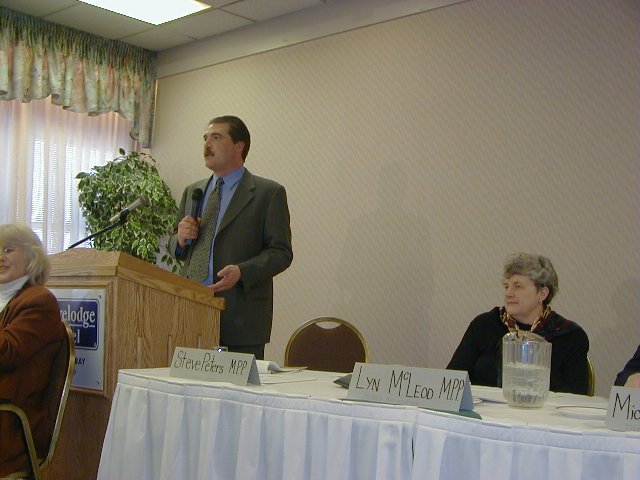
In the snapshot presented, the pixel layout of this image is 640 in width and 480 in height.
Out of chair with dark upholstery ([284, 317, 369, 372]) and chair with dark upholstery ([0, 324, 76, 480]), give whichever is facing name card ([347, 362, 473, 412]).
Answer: chair with dark upholstery ([284, 317, 369, 372])

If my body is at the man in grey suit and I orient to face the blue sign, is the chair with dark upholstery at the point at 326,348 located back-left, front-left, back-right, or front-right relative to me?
back-left

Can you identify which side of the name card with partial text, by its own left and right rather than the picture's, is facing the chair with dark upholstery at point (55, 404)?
right

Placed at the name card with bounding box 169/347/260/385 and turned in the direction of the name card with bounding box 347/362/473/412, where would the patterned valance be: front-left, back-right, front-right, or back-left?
back-left

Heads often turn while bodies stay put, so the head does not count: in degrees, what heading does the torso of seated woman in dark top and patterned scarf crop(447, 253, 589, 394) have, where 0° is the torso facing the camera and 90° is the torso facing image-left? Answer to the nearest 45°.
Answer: approximately 45°

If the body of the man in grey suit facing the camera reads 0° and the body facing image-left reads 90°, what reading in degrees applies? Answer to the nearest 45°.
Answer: approximately 45°

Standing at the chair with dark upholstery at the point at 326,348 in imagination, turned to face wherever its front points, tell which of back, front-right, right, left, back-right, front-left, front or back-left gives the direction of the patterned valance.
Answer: back-right

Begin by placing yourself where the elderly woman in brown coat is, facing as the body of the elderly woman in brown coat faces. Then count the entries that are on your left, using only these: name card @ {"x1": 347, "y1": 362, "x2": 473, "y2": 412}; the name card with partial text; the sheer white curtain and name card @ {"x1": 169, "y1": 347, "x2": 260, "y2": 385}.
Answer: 3
